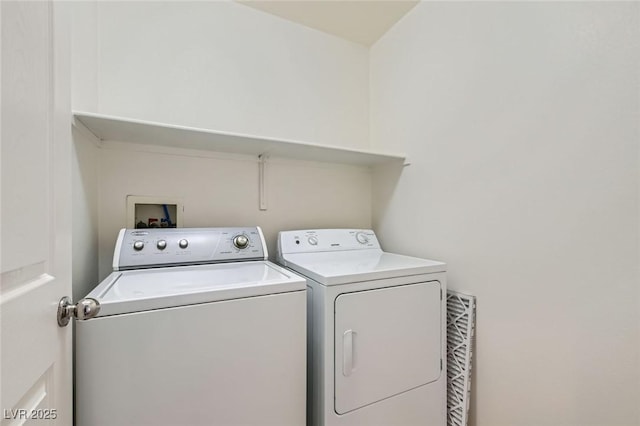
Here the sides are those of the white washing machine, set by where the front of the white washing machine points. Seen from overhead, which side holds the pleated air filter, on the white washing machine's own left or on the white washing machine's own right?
on the white washing machine's own left

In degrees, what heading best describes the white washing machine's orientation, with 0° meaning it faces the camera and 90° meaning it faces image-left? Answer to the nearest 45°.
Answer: approximately 0°

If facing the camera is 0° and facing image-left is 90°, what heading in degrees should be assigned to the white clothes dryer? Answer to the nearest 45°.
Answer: approximately 315°

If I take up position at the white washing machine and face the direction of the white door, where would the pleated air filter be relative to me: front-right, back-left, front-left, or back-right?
back-left

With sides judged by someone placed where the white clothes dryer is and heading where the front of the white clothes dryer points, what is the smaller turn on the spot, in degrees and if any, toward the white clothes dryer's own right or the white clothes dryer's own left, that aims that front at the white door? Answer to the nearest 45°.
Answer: approximately 90° to the white clothes dryer's own right

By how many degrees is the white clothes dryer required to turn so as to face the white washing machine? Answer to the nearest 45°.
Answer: approximately 90° to its right

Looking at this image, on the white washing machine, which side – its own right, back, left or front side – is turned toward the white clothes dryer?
left
